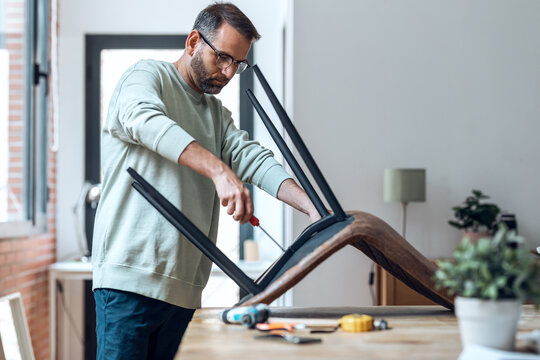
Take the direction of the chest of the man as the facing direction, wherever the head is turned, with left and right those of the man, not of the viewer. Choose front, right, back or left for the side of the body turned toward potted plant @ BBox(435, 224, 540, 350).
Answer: front

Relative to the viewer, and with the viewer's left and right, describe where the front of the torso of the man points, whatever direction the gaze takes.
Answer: facing the viewer and to the right of the viewer

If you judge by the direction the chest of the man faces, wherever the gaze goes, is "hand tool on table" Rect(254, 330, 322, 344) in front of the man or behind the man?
in front

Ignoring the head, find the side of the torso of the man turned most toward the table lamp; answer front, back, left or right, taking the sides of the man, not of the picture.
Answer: left

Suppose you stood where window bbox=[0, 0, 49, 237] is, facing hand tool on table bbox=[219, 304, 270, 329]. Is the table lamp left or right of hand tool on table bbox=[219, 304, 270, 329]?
left

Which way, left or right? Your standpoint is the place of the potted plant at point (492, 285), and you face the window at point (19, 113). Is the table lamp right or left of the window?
right

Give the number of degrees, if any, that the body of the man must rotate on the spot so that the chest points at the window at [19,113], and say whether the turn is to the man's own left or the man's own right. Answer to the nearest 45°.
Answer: approximately 180°

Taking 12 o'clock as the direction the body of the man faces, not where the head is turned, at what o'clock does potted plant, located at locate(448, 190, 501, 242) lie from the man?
The potted plant is roughly at 9 o'clock from the man.

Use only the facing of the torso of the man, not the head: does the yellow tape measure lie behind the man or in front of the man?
in front
